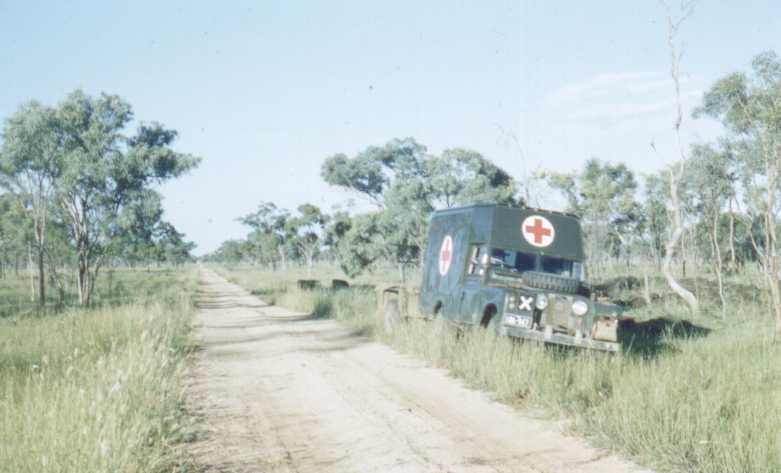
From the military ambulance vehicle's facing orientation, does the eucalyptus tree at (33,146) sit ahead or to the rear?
to the rear

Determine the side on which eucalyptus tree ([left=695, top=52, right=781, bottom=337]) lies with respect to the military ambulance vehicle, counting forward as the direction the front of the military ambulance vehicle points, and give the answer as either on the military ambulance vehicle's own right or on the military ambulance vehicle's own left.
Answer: on the military ambulance vehicle's own left

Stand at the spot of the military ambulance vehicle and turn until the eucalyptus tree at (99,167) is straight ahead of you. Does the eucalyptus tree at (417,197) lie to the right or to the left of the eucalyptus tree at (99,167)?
right

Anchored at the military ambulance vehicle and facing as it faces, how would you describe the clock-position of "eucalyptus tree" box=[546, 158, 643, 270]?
The eucalyptus tree is roughly at 8 o'clock from the military ambulance vehicle.

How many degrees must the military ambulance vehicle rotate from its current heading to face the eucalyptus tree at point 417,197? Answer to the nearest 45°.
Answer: approximately 135° to its left

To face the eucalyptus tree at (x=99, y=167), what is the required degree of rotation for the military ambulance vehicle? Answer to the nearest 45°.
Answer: approximately 180°
